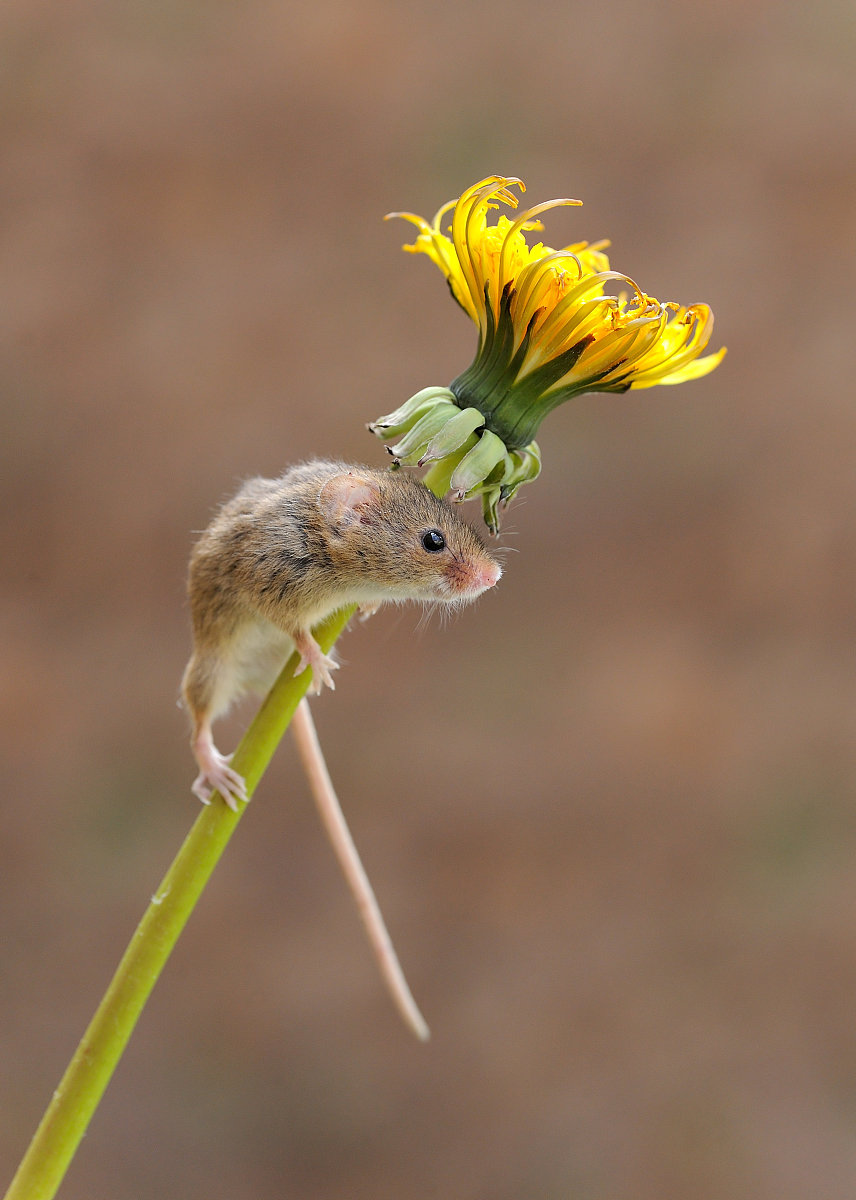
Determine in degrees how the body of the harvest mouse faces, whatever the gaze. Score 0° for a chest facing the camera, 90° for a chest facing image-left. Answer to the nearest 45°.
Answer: approximately 270°
